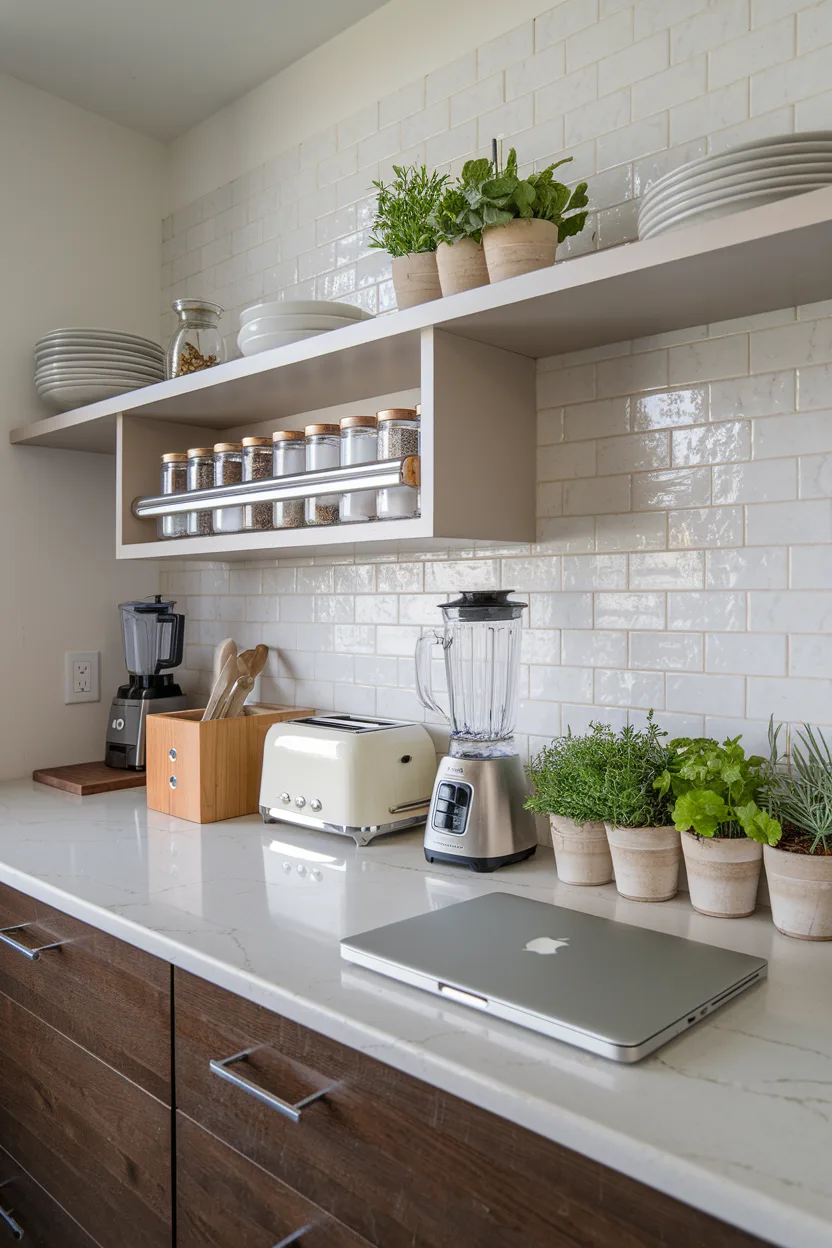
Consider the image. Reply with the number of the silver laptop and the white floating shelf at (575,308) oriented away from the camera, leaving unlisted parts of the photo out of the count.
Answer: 0

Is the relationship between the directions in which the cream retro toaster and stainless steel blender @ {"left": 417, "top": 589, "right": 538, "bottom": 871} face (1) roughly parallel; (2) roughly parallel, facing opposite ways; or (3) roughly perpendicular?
roughly parallel

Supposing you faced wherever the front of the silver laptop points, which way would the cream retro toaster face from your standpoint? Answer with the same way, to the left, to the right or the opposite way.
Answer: the same way

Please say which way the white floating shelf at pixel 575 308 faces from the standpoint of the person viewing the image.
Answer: facing the viewer and to the left of the viewer

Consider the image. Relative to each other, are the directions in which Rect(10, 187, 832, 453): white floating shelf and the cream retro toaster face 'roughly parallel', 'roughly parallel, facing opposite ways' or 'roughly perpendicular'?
roughly parallel

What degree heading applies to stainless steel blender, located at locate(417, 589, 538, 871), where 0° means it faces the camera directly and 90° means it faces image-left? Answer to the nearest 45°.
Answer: approximately 45°

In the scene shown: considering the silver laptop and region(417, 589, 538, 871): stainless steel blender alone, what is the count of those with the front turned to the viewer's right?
0

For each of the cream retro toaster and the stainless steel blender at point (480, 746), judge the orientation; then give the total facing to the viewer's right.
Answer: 0

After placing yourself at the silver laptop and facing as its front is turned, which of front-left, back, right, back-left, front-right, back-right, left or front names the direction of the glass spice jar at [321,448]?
right

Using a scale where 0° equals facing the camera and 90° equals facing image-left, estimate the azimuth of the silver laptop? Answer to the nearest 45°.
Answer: approximately 45°

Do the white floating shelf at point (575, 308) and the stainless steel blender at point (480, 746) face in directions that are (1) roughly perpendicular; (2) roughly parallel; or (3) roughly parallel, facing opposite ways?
roughly parallel

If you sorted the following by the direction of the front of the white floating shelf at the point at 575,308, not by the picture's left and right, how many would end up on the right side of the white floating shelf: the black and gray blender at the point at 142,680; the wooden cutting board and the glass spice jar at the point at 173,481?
3

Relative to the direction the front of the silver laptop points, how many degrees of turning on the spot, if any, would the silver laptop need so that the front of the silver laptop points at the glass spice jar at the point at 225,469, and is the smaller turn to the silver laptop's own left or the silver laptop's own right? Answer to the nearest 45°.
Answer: approximately 90° to the silver laptop's own right
